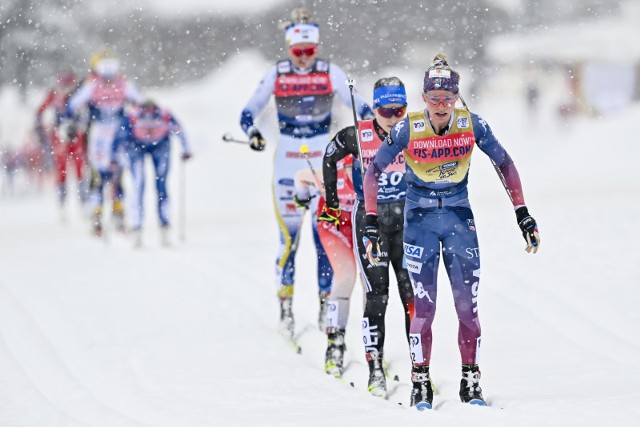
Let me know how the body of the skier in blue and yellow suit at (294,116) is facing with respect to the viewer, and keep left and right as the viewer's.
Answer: facing the viewer

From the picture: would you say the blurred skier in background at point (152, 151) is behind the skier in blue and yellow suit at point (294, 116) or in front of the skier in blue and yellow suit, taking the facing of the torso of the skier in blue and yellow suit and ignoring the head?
behind

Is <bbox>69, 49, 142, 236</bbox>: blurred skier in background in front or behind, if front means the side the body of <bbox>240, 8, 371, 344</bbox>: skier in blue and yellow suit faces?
behind

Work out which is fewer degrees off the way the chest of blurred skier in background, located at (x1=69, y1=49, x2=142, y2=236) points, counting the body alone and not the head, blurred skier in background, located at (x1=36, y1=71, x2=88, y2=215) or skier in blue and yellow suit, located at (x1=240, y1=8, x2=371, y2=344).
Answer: the skier in blue and yellow suit

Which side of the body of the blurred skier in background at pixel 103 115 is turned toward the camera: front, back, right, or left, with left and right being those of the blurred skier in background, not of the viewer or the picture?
front

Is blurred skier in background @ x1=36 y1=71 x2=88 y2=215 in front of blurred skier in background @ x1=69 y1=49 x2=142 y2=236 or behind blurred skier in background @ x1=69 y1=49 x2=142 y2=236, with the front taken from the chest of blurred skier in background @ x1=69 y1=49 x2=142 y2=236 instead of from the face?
behind

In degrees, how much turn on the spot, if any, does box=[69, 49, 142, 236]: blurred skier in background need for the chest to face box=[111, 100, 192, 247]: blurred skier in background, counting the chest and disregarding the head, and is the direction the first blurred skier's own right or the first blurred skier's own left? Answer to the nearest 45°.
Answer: approximately 45° to the first blurred skier's own left

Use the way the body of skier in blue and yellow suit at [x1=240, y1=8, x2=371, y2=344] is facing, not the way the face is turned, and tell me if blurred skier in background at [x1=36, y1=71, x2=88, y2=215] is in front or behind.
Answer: behind

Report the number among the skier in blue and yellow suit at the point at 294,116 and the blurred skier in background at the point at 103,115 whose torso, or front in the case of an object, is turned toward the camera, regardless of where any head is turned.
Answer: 2

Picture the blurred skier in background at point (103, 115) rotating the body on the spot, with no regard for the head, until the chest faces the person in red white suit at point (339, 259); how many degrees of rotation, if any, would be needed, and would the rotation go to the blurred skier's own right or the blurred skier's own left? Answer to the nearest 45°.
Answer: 0° — they already face them

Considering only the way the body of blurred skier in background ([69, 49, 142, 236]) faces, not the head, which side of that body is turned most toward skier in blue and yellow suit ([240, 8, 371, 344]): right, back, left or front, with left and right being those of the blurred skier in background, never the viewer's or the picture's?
front
